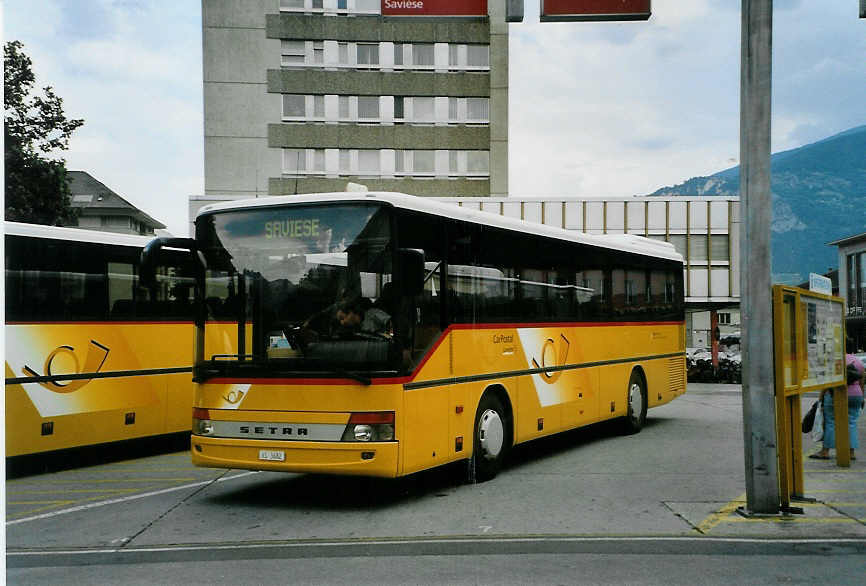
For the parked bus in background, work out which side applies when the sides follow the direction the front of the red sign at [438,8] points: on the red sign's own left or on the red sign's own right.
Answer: on the red sign's own right

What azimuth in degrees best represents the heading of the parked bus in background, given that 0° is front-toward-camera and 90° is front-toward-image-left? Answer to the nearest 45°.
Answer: approximately 45°

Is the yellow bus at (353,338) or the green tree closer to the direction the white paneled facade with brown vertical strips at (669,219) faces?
the yellow bus

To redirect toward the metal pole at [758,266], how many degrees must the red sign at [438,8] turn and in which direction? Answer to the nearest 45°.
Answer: approximately 90° to its left

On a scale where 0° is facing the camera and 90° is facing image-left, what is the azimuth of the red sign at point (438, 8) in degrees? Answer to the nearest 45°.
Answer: approximately 0°
